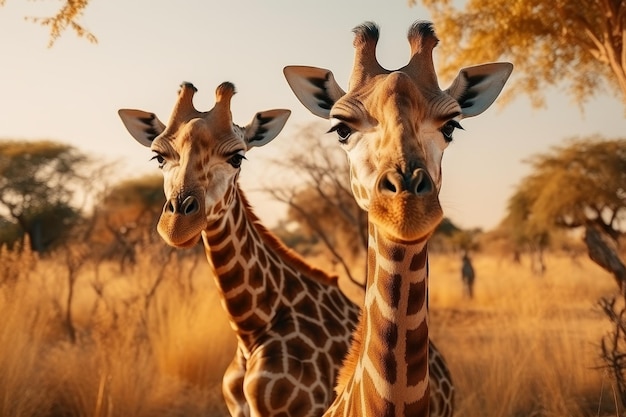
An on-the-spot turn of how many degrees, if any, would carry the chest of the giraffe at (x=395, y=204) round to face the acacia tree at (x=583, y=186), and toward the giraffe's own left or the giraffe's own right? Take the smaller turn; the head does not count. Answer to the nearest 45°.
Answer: approximately 180°

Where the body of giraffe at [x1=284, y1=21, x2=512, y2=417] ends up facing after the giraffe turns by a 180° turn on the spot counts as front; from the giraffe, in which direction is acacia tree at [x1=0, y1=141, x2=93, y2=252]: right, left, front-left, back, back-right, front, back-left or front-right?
front-left

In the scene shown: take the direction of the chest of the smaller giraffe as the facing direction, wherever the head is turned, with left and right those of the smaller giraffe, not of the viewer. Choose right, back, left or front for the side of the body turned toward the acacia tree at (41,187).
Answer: right

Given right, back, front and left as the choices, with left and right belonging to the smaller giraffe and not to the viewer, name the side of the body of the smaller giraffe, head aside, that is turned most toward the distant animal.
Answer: back

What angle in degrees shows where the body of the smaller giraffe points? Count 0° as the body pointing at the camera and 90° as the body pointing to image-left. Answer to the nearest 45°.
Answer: approximately 45°

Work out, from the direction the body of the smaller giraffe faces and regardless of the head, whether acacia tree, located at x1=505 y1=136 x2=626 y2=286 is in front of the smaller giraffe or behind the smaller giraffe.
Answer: behind

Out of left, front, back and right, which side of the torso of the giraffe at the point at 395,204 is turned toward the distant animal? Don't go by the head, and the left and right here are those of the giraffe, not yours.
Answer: back
